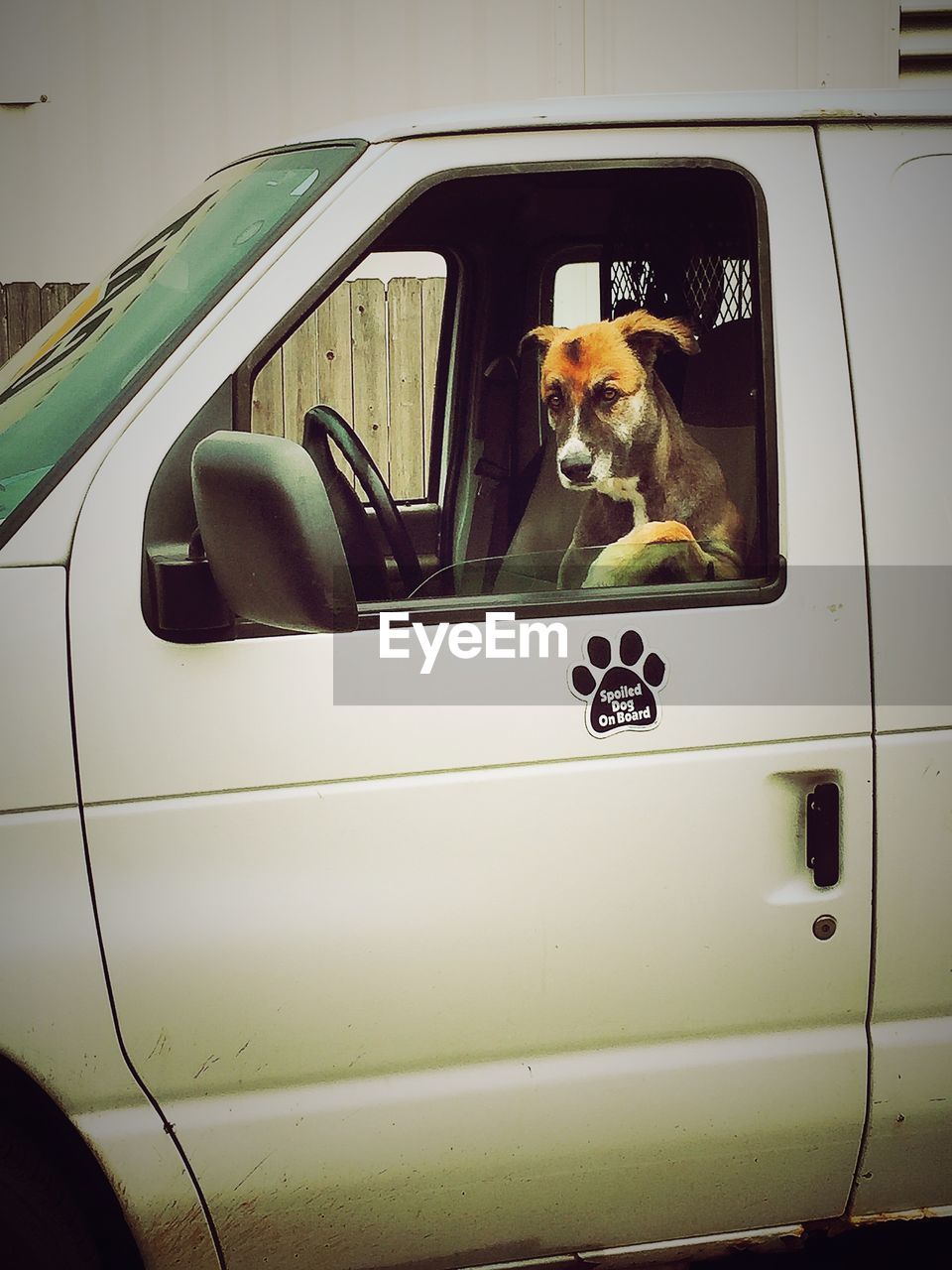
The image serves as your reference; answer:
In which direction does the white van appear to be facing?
to the viewer's left

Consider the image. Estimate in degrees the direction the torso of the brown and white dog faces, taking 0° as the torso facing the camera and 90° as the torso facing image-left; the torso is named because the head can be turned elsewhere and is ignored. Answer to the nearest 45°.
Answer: approximately 45°
